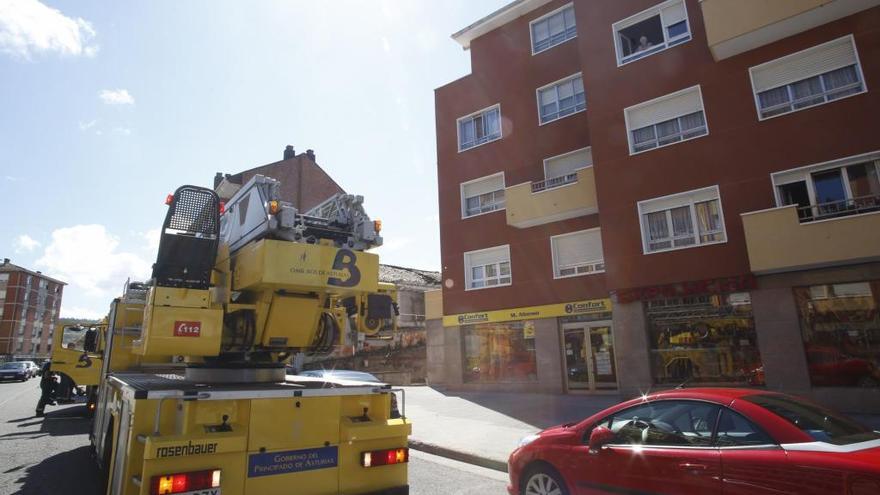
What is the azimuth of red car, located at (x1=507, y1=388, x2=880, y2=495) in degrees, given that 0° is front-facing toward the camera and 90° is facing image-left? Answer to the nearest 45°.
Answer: approximately 135°

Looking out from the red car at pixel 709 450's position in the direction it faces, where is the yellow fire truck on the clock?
The yellow fire truck is roughly at 10 o'clock from the red car.

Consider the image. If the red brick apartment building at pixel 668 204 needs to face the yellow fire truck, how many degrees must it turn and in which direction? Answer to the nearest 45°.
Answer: approximately 45° to its left

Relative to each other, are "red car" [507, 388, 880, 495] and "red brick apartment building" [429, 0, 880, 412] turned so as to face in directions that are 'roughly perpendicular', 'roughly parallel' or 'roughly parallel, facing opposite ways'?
roughly perpendicular
